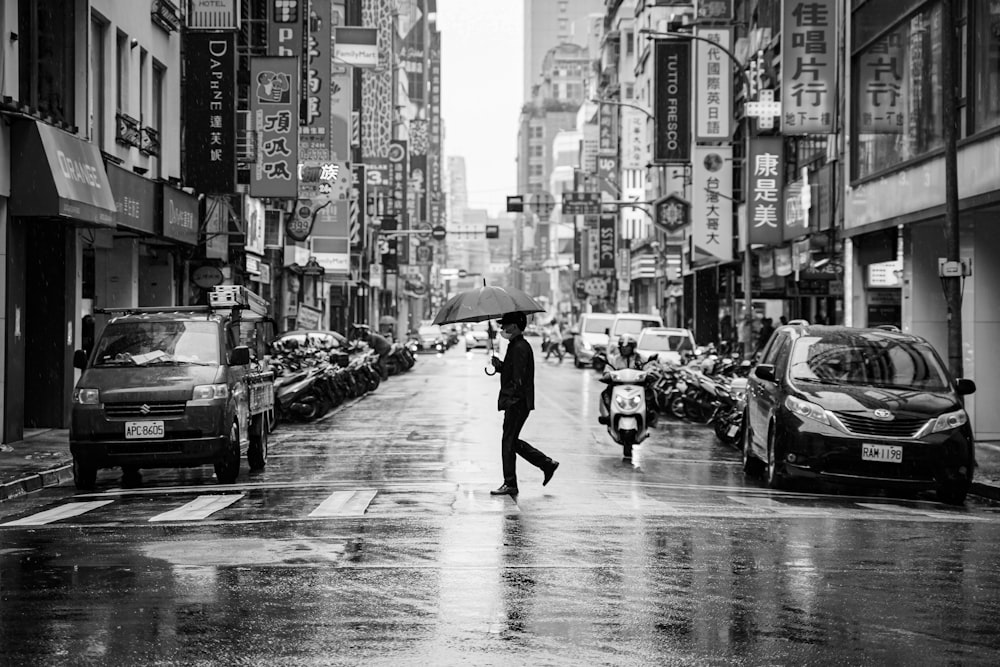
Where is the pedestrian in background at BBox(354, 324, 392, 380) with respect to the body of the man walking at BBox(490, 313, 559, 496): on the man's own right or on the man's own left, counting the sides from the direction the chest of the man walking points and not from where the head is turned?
on the man's own right

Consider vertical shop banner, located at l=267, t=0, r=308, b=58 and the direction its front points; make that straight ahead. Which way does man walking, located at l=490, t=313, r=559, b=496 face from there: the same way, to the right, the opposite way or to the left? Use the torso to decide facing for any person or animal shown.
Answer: to the right

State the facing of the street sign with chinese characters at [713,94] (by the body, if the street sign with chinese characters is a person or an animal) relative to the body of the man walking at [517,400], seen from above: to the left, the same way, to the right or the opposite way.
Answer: to the left

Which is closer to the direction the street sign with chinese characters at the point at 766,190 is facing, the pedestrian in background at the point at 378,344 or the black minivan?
the black minivan

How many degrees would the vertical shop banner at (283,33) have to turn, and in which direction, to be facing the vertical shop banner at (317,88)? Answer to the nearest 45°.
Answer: approximately 180°

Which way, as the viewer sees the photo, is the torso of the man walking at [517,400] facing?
to the viewer's left

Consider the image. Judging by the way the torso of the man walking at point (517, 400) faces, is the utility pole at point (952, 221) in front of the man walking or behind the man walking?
behind

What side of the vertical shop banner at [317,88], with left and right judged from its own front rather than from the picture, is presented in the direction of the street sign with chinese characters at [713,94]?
left
